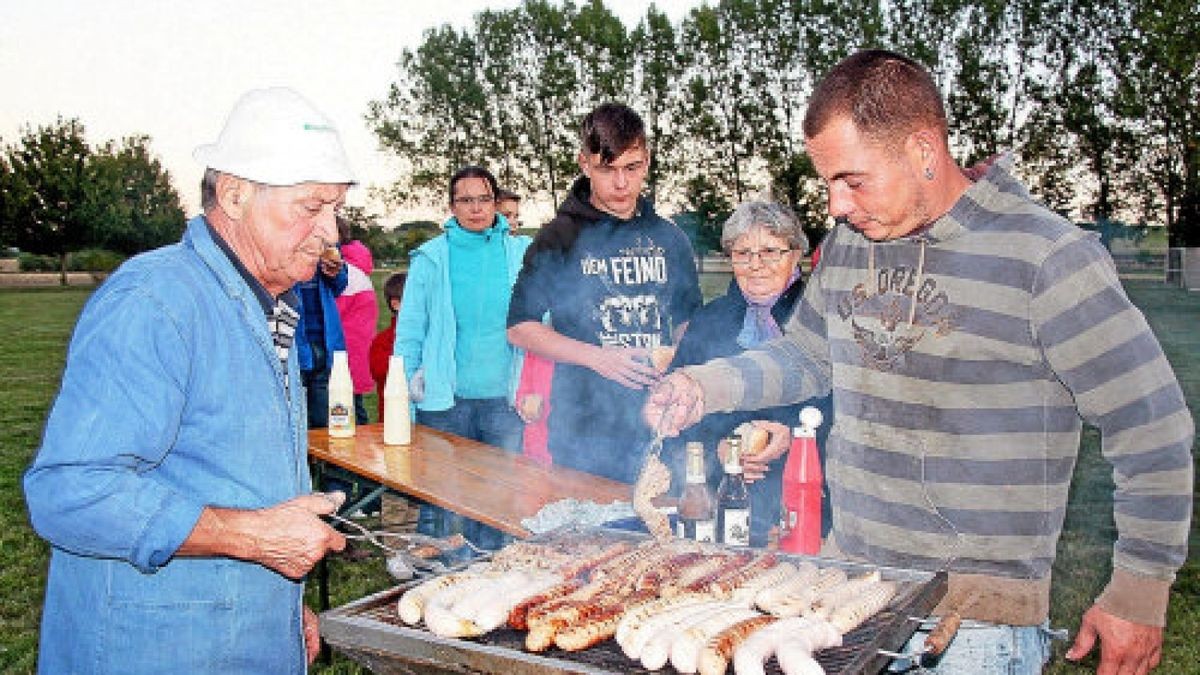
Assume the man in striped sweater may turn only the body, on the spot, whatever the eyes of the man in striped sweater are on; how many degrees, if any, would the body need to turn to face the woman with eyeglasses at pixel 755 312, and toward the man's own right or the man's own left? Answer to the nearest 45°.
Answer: approximately 90° to the man's own right

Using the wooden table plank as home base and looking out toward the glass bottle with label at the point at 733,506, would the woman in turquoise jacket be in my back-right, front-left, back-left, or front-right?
back-left

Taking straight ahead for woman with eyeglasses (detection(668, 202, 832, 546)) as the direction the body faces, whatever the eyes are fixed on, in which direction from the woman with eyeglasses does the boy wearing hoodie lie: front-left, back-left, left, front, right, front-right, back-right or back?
back-right

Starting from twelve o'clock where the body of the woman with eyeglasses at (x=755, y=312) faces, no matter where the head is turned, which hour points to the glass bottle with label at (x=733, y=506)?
The glass bottle with label is roughly at 12 o'clock from the woman with eyeglasses.

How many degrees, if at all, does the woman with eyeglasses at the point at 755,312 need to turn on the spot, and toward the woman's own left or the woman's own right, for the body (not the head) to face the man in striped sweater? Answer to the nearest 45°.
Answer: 0° — they already face them

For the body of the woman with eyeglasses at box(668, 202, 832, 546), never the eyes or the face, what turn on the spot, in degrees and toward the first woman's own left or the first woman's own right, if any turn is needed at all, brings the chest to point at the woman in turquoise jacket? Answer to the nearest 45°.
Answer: approximately 135° to the first woman's own right

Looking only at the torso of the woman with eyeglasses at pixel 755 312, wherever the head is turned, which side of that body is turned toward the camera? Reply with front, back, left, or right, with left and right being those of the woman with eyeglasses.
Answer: front

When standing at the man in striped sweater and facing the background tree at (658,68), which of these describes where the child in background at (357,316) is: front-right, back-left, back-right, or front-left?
front-left

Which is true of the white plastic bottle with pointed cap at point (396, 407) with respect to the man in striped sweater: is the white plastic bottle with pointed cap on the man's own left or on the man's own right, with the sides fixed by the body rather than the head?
on the man's own right
